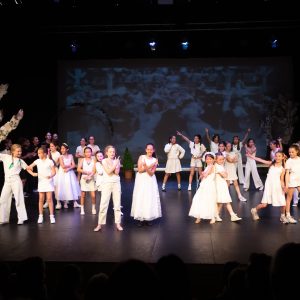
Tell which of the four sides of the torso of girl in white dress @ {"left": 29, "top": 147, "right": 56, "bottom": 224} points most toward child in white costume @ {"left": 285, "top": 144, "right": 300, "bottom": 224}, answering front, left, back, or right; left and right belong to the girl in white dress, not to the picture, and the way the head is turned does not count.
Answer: left

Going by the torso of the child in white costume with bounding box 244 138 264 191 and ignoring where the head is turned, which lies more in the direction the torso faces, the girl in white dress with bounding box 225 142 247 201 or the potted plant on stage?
the girl in white dress

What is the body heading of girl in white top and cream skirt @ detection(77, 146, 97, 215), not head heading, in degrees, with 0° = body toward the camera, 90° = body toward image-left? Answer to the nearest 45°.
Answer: approximately 0°

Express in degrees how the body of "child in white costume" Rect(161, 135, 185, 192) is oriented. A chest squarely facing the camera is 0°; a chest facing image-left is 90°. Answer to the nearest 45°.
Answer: approximately 0°

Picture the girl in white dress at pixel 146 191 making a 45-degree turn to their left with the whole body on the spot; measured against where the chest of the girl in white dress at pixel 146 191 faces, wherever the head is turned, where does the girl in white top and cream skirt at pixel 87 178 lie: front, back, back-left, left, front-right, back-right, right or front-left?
back

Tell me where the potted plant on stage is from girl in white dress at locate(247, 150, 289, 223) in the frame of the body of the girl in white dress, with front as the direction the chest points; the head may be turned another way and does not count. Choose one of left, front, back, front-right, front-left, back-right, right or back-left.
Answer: back-right

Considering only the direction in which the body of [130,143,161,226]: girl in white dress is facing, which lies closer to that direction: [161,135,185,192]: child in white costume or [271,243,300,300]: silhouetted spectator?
the silhouetted spectator

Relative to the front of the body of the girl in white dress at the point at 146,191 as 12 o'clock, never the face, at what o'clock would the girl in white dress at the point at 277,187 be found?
the girl in white dress at the point at 277,187 is roughly at 9 o'clock from the girl in white dress at the point at 146,191.

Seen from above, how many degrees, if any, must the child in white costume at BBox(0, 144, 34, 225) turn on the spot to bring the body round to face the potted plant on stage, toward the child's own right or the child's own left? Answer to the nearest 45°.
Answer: approximately 135° to the child's own left

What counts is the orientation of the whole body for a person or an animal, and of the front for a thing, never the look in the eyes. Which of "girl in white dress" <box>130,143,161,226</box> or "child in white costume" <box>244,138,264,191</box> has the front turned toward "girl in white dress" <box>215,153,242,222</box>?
the child in white costume

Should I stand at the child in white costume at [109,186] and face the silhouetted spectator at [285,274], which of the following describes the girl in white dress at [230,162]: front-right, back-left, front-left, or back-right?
back-left
